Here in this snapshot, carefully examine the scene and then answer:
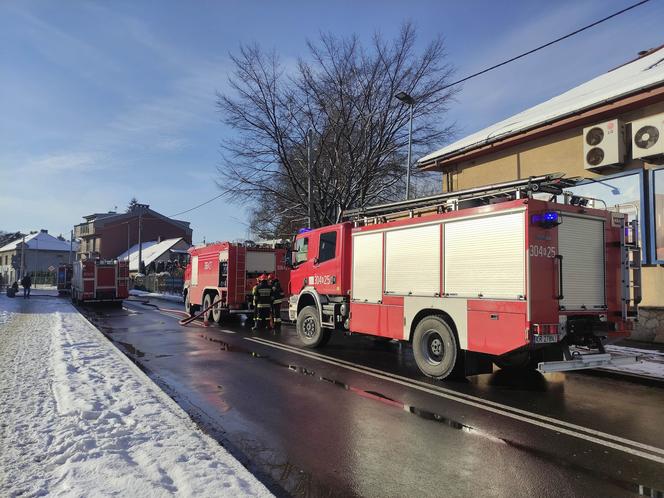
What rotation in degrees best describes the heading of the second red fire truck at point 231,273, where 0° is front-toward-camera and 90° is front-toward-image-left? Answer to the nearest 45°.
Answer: approximately 135°

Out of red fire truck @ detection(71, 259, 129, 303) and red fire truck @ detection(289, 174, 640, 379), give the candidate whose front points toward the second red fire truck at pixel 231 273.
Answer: red fire truck @ detection(289, 174, 640, 379)

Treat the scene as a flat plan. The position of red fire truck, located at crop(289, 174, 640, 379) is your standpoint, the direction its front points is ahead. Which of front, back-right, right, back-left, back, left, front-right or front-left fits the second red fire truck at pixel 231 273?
front

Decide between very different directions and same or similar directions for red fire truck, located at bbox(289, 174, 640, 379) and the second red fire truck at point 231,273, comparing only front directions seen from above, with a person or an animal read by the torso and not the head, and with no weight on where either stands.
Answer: same or similar directions

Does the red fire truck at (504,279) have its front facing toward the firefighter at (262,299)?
yes

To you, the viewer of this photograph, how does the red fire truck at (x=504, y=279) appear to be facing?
facing away from the viewer and to the left of the viewer

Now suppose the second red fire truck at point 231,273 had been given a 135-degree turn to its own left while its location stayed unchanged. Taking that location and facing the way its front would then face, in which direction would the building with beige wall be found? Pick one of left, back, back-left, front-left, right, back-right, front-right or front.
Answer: front-left

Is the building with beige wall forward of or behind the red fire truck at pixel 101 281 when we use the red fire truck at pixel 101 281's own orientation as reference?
behind

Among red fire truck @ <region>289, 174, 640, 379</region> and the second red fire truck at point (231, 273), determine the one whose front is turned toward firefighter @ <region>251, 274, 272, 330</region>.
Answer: the red fire truck

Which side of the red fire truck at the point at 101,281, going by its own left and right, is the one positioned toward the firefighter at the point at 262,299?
back

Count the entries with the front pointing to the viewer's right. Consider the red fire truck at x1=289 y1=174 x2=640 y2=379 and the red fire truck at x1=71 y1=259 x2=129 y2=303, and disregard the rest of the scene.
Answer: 0

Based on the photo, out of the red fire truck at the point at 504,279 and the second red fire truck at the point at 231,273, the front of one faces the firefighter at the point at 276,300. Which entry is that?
the red fire truck

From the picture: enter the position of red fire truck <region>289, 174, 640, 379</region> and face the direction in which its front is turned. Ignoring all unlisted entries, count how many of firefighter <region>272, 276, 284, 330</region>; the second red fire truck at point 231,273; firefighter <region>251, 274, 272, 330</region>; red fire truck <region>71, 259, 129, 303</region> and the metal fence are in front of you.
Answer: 5

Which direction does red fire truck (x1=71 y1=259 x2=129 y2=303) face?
away from the camera

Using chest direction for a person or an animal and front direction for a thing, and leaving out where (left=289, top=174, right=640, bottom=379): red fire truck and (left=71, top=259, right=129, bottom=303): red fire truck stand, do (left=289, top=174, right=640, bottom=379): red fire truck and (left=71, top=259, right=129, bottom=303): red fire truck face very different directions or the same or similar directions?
same or similar directions

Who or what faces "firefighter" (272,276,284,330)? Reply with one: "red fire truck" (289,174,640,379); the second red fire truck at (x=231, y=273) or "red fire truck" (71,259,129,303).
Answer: "red fire truck" (289,174,640,379)
